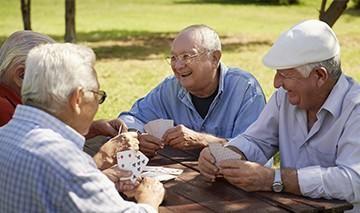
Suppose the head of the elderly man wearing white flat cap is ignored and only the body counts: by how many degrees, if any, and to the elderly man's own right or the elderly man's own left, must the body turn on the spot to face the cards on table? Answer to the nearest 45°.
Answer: approximately 45° to the elderly man's own right

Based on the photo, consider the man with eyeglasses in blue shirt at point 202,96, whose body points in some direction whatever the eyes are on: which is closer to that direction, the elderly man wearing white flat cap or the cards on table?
the cards on table

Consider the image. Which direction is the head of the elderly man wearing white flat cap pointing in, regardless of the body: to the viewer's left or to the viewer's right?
to the viewer's left

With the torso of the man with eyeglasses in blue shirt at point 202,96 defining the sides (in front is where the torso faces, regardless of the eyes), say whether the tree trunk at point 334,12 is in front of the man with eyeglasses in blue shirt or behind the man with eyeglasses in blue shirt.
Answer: behind

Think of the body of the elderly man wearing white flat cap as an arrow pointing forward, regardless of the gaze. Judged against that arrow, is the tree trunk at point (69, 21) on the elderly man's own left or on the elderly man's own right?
on the elderly man's own right

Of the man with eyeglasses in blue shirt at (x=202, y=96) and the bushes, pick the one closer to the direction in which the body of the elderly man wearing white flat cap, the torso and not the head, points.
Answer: the man with eyeglasses in blue shirt

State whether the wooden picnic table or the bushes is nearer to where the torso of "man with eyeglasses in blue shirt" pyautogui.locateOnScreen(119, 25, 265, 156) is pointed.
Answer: the wooden picnic table

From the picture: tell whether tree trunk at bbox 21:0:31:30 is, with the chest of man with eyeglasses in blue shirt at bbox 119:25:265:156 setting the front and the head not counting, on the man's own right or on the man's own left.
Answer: on the man's own right

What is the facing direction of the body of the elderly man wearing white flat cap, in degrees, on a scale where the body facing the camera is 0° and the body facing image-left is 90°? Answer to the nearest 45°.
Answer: approximately 45°

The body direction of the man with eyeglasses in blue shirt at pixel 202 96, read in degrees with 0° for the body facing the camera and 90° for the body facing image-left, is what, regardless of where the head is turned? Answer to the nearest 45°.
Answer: approximately 45°

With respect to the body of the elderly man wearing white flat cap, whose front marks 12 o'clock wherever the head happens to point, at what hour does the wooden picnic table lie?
The wooden picnic table is roughly at 12 o'clock from the elderly man wearing white flat cap.
